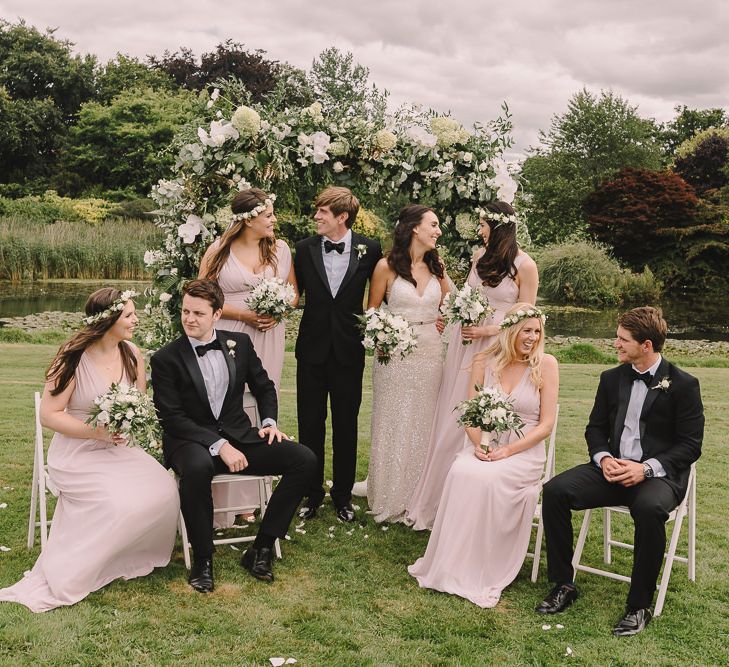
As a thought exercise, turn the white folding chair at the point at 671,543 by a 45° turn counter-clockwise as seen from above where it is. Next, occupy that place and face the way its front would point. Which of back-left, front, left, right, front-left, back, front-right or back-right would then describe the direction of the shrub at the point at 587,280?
back

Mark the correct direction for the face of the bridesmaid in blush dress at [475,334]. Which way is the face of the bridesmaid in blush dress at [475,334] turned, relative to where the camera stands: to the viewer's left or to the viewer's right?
to the viewer's left

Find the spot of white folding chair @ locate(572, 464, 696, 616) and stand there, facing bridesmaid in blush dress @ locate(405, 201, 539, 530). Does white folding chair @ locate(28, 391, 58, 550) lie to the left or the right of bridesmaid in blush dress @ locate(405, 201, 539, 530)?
left

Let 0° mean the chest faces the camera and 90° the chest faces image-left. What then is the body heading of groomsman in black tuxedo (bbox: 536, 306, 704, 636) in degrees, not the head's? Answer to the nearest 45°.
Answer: approximately 45°

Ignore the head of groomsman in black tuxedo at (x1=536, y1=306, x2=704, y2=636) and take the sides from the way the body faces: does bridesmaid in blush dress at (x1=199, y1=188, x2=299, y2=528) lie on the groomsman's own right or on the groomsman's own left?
on the groomsman's own right

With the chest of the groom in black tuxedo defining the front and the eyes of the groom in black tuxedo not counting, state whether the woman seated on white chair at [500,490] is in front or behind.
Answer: in front

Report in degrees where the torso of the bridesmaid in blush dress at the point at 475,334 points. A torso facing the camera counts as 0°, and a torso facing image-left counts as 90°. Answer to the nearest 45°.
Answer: approximately 45°

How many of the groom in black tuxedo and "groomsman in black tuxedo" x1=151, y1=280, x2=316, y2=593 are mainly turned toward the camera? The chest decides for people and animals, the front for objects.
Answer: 2

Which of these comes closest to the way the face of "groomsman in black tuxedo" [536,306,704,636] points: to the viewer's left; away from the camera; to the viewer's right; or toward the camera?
to the viewer's left

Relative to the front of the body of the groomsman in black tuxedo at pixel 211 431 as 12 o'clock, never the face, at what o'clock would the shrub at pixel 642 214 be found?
The shrub is roughly at 7 o'clock from the groomsman in black tuxedo.

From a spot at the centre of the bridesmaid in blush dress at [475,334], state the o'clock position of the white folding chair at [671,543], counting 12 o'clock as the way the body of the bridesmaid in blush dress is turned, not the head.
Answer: The white folding chair is roughly at 9 o'clock from the bridesmaid in blush dress.
